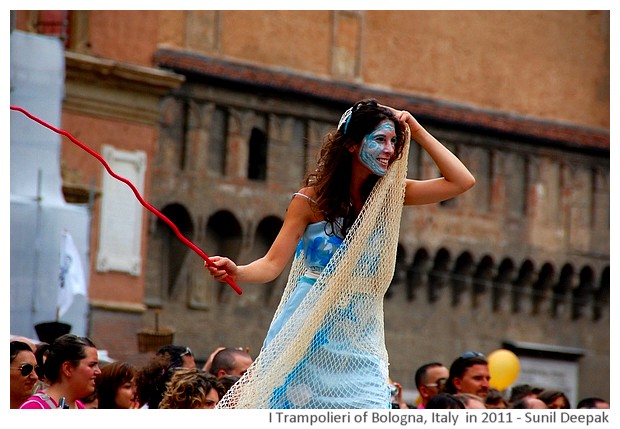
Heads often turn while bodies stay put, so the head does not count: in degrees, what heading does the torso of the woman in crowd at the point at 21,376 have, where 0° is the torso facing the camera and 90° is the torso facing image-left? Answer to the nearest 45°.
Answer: approximately 315°
